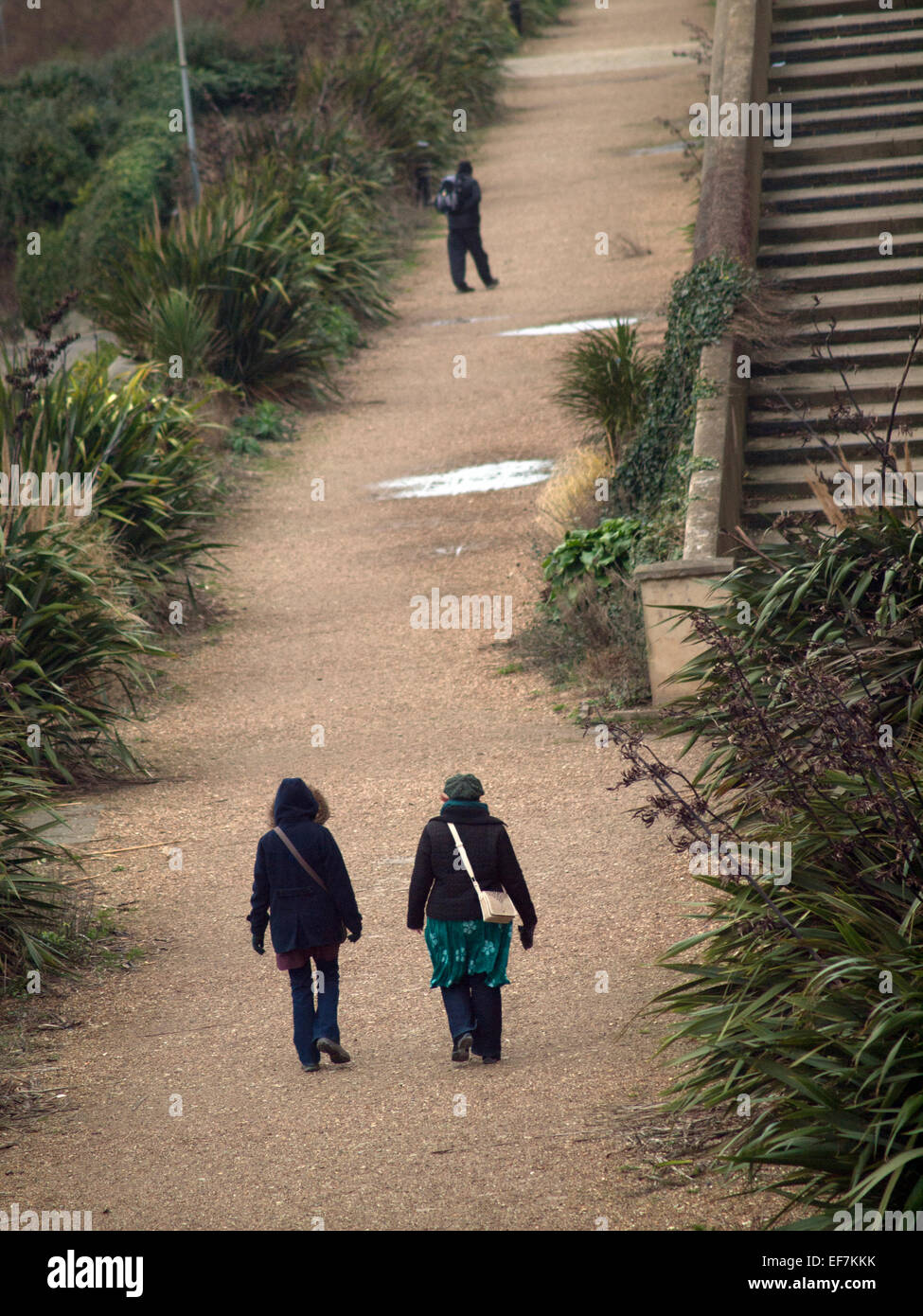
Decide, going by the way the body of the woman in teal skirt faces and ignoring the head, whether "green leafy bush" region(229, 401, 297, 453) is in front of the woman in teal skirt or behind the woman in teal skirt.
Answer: in front

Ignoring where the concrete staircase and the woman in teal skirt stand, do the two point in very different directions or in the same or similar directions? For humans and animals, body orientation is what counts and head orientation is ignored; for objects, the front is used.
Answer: very different directions

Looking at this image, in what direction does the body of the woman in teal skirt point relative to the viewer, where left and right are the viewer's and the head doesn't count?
facing away from the viewer

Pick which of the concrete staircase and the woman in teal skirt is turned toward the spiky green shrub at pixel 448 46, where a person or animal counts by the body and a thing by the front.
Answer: the woman in teal skirt

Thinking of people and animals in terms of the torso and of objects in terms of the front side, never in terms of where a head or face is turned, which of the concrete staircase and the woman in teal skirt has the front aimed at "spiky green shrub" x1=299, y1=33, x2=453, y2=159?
the woman in teal skirt

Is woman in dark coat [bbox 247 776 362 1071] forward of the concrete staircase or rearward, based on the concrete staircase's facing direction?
forward
